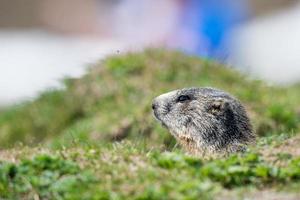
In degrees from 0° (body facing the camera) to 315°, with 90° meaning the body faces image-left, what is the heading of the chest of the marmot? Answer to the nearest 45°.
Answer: approximately 90°
